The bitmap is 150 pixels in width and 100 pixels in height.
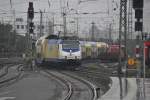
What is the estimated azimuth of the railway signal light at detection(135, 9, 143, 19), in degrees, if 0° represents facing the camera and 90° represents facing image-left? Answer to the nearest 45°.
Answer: approximately 0°

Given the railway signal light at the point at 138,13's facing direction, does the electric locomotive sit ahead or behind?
behind

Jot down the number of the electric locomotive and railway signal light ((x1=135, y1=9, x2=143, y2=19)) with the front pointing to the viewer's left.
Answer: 0

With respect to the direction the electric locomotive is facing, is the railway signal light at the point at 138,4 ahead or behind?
ahead

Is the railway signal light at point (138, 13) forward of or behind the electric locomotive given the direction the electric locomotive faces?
forward
